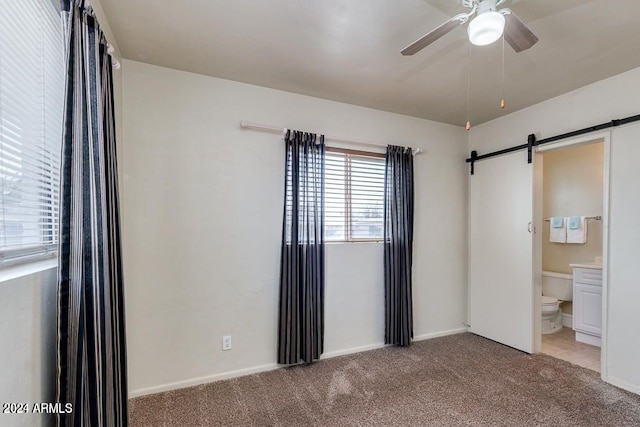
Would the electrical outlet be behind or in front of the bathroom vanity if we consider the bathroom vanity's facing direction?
in front

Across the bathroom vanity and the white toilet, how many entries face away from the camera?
0

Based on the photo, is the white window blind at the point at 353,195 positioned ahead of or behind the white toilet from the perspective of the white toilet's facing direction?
ahead

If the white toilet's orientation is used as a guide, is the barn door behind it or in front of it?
in front

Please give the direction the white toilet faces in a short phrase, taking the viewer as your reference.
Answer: facing the viewer and to the left of the viewer

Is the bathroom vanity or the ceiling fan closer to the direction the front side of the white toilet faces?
the ceiling fan

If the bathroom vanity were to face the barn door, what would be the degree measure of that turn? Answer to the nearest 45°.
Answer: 0° — it already faces it

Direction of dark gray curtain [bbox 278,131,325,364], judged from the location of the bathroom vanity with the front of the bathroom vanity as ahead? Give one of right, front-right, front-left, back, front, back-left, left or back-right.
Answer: front

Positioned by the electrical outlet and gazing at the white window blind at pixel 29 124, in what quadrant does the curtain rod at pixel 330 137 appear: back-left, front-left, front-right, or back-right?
back-left

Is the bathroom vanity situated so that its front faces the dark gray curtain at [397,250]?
yes

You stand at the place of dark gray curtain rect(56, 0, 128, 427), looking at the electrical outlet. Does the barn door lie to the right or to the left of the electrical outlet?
right
